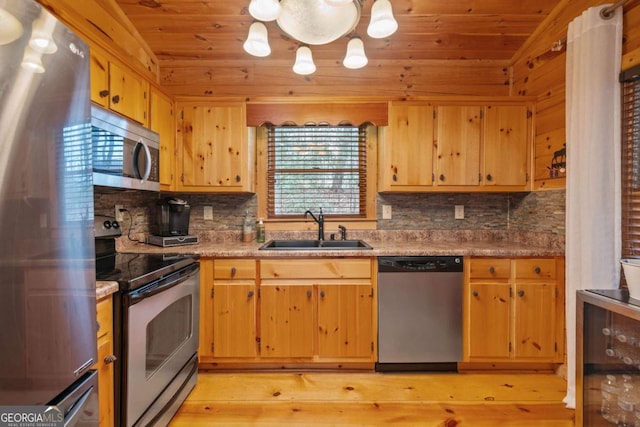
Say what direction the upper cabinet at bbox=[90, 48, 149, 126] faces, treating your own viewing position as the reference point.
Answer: facing the viewer and to the right of the viewer

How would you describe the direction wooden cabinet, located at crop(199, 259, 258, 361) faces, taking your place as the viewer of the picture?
facing the viewer

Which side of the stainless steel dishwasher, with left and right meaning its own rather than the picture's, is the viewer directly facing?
front

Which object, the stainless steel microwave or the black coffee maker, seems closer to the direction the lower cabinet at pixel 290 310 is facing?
the stainless steel microwave

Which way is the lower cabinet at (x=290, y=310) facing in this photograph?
toward the camera

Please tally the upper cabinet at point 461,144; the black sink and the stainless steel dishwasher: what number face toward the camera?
3
